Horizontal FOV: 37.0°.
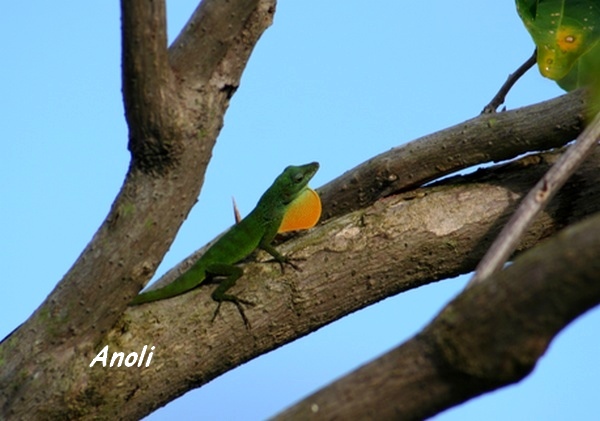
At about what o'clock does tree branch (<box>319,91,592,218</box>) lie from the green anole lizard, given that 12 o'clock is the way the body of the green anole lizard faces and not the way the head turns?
The tree branch is roughly at 1 o'clock from the green anole lizard.

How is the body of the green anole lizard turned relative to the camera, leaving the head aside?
to the viewer's right

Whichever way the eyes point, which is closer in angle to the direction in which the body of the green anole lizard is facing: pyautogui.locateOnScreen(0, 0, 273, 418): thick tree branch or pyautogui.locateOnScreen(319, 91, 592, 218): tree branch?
the tree branch

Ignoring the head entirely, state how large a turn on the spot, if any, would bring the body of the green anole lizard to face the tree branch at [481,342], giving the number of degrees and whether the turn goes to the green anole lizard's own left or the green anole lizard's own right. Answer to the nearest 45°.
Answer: approximately 90° to the green anole lizard's own right
